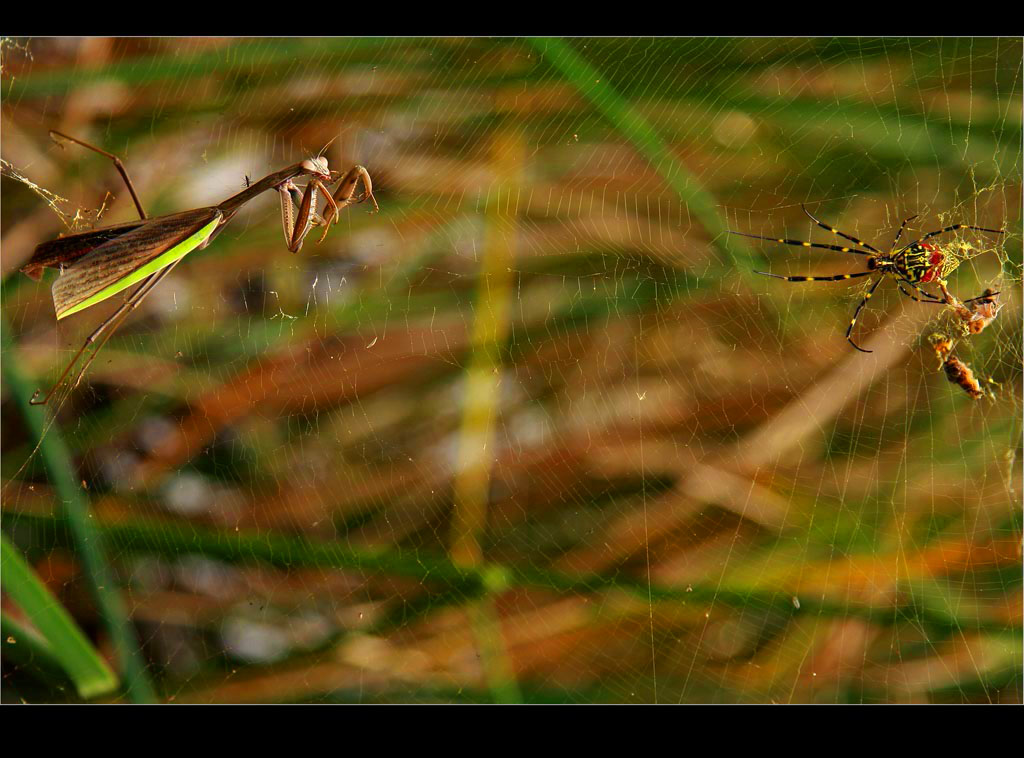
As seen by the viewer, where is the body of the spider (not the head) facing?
to the viewer's left

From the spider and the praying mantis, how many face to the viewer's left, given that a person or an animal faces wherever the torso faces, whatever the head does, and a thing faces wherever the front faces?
1

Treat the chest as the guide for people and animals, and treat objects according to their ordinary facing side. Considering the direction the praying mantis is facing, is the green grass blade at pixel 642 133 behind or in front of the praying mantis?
in front

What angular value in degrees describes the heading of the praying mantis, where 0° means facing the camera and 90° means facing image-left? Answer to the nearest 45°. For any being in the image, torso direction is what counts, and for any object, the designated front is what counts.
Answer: approximately 270°

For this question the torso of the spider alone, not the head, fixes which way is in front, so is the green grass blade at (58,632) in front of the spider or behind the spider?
in front

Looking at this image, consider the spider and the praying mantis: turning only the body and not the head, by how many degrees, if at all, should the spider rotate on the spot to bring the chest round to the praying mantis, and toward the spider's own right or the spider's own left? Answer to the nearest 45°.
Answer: approximately 45° to the spider's own left
